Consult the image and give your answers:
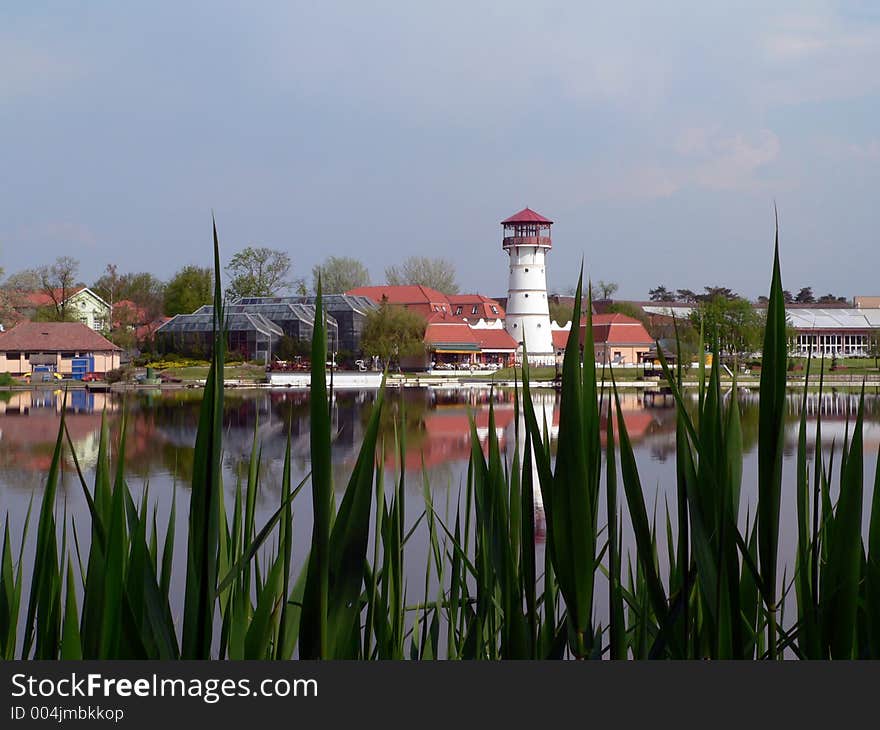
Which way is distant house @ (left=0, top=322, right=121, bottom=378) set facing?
toward the camera

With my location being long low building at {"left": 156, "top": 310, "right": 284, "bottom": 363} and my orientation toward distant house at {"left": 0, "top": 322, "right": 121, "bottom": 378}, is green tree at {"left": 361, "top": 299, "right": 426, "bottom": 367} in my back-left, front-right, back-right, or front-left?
back-left

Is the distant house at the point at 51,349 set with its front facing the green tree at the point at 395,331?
no

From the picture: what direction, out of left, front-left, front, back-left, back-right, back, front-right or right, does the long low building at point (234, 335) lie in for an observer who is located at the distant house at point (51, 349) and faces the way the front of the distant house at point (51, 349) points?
left
